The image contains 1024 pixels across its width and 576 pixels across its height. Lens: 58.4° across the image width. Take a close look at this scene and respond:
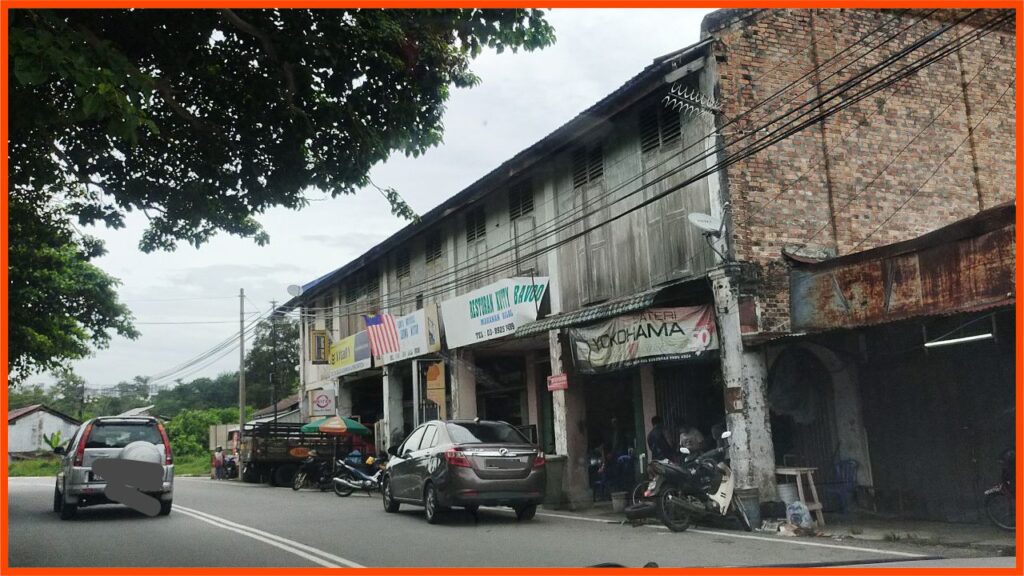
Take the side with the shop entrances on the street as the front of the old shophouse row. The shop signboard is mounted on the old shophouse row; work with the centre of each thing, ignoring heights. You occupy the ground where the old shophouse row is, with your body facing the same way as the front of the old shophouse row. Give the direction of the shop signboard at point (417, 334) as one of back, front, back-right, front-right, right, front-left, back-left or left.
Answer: right

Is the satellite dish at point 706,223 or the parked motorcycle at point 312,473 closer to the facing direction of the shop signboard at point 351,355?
the parked motorcycle

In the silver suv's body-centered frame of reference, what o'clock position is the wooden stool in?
The wooden stool is roughly at 4 o'clock from the silver suv.

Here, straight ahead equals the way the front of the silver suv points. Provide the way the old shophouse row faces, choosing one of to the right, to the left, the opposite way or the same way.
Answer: to the left

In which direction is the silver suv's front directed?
away from the camera

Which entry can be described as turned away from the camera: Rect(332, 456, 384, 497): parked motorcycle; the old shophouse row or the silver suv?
the silver suv

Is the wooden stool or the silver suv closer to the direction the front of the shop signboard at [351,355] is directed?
the silver suv

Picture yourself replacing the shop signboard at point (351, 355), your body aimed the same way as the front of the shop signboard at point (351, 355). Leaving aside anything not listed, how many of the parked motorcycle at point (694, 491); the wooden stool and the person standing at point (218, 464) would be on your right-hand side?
1

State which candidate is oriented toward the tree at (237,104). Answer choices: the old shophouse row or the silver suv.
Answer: the old shophouse row
